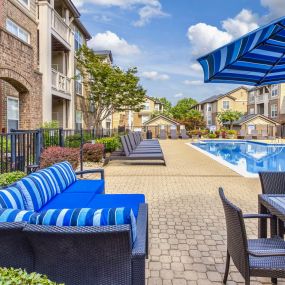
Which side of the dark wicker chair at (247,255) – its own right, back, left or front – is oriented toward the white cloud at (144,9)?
left

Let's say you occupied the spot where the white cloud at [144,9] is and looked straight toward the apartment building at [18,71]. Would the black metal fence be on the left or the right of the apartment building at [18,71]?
left

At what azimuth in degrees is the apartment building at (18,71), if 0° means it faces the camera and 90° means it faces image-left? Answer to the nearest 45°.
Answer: approximately 315°

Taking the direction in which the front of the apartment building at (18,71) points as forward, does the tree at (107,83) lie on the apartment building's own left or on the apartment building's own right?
on the apartment building's own left

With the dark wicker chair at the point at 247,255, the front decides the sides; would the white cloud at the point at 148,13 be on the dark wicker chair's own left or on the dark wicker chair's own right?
on the dark wicker chair's own left

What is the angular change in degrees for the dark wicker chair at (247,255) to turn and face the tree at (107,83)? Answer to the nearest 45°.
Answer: approximately 90° to its left

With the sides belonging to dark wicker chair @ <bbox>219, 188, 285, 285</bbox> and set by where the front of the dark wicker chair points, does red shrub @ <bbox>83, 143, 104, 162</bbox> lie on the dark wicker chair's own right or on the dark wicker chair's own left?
on the dark wicker chair's own left

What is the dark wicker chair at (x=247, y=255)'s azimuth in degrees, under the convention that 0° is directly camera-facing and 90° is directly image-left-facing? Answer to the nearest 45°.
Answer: approximately 225°

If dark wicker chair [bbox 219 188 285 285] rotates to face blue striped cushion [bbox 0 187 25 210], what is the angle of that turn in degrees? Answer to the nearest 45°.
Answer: approximately 135° to its left

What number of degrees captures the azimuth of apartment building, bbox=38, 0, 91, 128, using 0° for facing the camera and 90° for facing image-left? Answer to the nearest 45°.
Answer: approximately 315°
